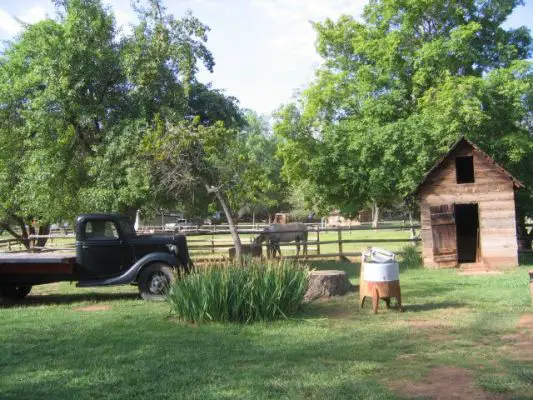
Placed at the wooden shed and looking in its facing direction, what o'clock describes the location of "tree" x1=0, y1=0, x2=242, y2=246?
The tree is roughly at 2 o'clock from the wooden shed.

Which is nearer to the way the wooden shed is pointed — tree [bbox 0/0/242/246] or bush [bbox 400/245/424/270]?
the bush

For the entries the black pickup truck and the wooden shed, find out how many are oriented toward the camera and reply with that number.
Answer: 1

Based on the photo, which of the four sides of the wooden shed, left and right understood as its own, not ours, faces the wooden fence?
right

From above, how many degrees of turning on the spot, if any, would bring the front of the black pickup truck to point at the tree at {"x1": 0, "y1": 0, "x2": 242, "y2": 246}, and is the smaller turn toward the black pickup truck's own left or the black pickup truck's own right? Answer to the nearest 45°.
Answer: approximately 90° to the black pickup truck's own left

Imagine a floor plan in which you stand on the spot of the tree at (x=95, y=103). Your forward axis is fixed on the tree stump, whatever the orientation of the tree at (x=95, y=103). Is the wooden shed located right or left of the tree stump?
left

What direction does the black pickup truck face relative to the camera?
to the viewer's right

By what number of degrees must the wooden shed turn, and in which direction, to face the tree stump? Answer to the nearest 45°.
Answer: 0° — it already faces it

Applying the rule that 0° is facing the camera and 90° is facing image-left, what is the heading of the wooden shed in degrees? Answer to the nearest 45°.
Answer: approximately 0°

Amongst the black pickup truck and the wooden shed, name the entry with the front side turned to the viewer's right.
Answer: the black pickup truck

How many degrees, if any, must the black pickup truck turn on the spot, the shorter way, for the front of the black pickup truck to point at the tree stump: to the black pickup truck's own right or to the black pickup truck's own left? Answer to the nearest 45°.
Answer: approximately 45° to the black pickup truck's own right

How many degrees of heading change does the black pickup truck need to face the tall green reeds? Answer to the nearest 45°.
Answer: approximately 45° to its right
